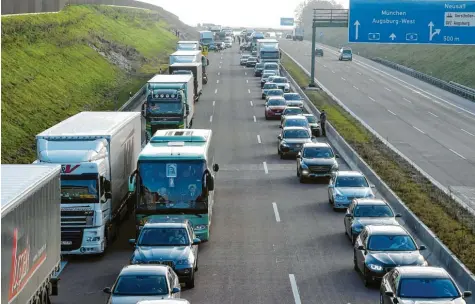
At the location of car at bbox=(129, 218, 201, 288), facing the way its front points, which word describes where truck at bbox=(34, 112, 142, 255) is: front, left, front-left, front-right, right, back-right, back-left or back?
back-right

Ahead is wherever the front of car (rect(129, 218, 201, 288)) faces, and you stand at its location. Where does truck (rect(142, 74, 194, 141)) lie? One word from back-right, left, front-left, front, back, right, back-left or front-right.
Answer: back

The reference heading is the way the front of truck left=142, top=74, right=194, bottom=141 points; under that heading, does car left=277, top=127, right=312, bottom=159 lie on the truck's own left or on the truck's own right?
on the truck's own left

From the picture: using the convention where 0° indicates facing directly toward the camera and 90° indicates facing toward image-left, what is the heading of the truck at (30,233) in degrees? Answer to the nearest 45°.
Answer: approximately 45°

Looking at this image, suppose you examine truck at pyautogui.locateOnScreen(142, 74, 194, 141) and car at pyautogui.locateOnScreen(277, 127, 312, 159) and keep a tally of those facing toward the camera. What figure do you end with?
2

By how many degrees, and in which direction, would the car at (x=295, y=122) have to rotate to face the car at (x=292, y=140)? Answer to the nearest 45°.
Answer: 0° — it already faces it

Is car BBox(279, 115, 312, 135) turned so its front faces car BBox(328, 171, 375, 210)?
yes

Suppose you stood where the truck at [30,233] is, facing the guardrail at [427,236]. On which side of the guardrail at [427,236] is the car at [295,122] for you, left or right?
left

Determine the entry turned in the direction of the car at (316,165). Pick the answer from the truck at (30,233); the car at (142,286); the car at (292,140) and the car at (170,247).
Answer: the car at (292,140)

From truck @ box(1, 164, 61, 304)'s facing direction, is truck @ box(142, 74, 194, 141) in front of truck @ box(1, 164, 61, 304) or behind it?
behind

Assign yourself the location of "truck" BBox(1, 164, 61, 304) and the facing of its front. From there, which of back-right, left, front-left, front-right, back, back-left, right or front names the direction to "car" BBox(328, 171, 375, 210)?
back
